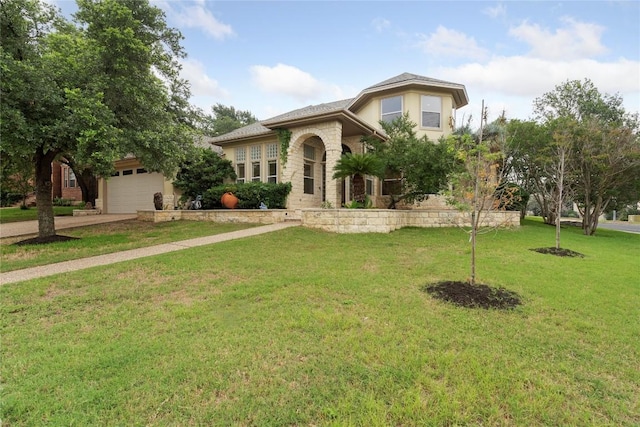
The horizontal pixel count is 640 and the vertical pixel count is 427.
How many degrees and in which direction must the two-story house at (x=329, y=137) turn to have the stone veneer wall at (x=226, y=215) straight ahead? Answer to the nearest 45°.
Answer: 0° — it already faces it

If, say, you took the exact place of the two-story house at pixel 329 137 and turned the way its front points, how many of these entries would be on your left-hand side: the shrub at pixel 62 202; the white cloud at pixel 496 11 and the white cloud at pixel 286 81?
0

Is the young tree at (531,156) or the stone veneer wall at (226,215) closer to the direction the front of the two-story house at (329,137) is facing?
the stone veneer wall

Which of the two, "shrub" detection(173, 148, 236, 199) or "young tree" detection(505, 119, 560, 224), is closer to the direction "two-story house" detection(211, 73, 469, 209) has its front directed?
the shrub

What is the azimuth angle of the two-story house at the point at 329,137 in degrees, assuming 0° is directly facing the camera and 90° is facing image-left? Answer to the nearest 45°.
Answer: approximately 45°

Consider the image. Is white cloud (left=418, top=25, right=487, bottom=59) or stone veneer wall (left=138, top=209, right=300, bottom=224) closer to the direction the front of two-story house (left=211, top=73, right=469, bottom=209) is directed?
the stone veneer wall

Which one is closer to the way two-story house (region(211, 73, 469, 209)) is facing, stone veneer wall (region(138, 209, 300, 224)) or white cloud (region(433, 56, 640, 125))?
the stone veneer wall
